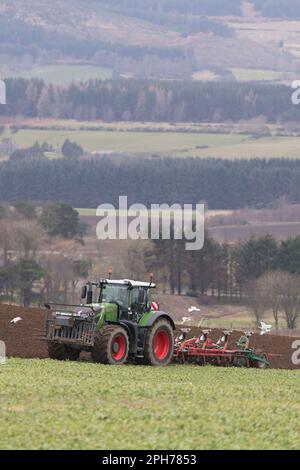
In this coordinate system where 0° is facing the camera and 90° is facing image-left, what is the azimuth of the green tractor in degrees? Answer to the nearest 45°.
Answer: approximately 45°

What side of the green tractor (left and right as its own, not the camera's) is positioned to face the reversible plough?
back
